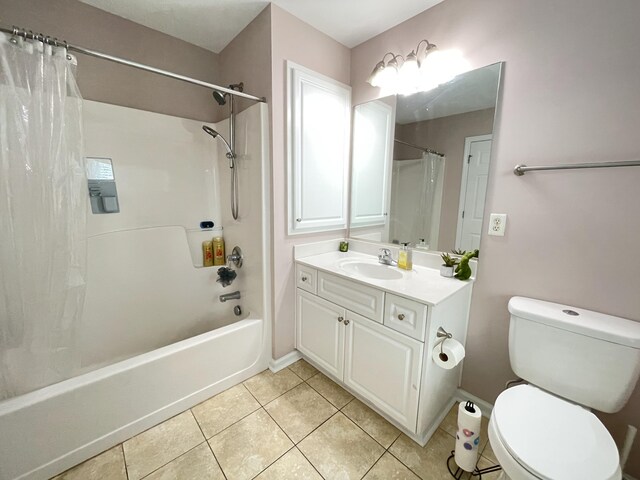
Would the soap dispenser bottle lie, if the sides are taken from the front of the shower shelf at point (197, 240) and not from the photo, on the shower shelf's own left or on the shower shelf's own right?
on the shower shelf's own left

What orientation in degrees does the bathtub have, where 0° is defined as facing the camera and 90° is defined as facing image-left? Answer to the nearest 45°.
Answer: approximately 315°

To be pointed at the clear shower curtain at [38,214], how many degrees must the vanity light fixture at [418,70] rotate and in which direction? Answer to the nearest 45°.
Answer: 0° — it already faces it

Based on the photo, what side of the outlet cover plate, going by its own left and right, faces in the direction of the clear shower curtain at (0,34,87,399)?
front

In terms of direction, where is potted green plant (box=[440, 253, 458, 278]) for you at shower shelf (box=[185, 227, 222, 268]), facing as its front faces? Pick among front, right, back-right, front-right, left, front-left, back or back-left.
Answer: front-left

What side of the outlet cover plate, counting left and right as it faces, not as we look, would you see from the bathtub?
front

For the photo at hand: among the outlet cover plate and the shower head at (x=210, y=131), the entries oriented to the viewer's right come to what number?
0

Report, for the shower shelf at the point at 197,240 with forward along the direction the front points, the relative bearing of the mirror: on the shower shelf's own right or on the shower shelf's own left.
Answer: on the shower shelf's own left

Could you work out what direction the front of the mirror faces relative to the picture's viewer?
facing the viewer and to the left of the viewer

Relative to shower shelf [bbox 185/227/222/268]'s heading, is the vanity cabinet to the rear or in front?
in front

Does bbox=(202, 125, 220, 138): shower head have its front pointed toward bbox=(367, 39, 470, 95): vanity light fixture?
no

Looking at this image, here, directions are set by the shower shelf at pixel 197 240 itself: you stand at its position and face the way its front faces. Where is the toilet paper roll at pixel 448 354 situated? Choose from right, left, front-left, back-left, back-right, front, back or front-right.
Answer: front-left

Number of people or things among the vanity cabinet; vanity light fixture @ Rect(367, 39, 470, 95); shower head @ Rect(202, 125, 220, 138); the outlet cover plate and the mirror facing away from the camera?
0

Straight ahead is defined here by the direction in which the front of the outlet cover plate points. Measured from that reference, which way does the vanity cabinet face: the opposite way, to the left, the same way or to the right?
the same way

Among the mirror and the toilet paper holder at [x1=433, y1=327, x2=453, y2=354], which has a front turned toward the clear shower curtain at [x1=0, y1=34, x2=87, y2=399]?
the mirror
